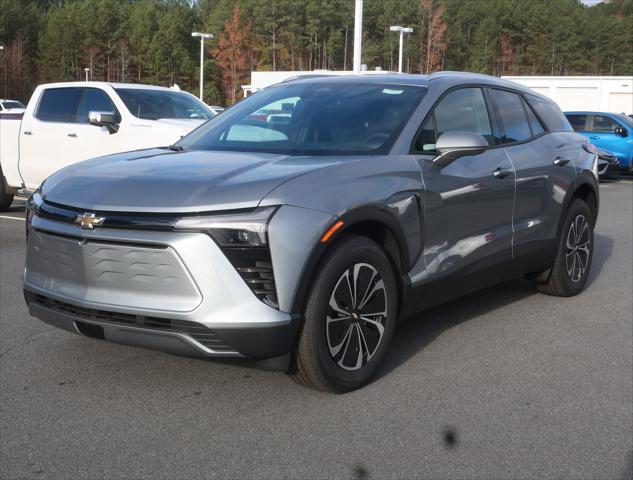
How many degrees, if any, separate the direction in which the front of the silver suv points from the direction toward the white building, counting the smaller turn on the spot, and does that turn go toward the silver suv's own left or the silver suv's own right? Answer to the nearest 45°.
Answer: approximately 135° to the silver suv's own right

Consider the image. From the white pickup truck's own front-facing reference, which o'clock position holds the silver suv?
The silver suv is roughly at 1 o'clock from the white pickup truck.

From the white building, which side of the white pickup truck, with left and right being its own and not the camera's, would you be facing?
left

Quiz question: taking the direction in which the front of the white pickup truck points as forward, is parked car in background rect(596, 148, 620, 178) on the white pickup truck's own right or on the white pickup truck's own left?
on the white pickup truck's own left

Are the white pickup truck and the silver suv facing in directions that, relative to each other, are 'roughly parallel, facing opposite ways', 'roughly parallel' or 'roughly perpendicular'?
roughly perpendicular

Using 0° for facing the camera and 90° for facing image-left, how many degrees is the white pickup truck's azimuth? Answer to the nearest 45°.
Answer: approximately 315°

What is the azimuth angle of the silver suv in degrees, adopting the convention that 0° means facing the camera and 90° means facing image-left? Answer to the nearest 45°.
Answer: approximately 45°
